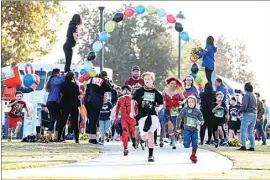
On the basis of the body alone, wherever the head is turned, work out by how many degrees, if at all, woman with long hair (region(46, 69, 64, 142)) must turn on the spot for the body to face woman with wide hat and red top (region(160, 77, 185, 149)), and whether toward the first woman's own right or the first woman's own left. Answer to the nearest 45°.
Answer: approximately 45° to the first woman's own right

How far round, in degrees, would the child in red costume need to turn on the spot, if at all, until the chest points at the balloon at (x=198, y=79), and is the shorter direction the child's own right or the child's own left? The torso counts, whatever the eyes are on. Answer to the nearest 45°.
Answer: approximately 180°
